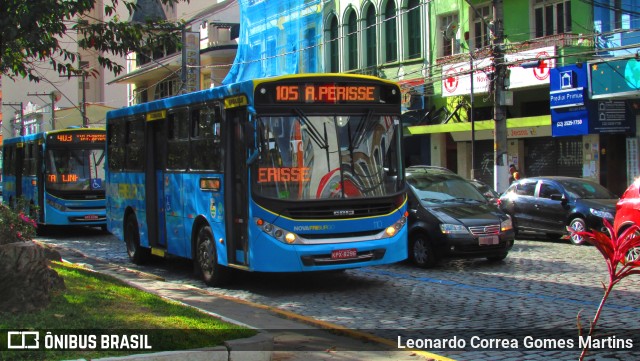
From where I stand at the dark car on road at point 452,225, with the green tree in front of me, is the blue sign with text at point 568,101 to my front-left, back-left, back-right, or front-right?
back-right

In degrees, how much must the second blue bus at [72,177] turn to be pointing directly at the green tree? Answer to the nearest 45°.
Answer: approximately 45° to its right

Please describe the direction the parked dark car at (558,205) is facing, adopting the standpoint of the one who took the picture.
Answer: facing the viewer and to the right of the viewer

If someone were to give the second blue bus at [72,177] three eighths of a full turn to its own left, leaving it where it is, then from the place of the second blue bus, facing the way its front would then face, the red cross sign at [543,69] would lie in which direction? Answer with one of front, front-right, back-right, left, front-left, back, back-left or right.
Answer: right

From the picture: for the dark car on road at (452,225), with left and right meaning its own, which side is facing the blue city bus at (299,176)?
right

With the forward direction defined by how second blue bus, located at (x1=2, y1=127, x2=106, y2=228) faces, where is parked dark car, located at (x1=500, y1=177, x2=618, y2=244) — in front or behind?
in front

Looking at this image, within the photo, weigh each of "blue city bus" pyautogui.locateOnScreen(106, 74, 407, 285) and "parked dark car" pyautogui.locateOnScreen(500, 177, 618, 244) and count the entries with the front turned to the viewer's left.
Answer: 0

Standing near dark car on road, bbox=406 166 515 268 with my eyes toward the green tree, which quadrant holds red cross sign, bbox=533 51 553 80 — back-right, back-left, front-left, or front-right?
back-right

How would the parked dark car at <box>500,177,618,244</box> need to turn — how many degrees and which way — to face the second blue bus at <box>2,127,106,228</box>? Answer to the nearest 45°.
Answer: approximately 135° to its right

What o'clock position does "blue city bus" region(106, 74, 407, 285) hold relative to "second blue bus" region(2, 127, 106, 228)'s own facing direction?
The blue city bus is roughly at 1 o'clock from the second blue bus.
